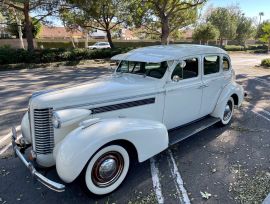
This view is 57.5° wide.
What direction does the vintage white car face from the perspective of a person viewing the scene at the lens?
facing the viewer and to the left of the viewer

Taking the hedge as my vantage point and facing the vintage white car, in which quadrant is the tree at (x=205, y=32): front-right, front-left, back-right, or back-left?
back-left

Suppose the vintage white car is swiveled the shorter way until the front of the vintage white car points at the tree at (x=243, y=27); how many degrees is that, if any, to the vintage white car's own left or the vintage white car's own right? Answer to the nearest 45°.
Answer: approximately 180°

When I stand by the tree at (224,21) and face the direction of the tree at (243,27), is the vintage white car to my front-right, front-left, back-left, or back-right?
back-right

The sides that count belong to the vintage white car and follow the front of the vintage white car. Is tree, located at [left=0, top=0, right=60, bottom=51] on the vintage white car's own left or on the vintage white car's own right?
on the vintage white car's own right

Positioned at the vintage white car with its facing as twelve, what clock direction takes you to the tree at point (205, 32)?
The tree is roughly at 5 o'clock from the vintage white car.

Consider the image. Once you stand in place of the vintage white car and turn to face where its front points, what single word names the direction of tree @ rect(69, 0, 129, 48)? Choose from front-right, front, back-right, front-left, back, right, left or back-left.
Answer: back-right

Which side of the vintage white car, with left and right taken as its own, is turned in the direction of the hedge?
right

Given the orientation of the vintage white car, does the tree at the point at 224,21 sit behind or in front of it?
behind
